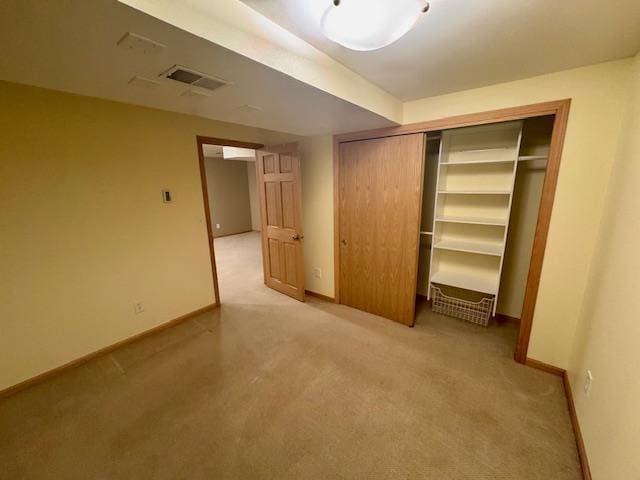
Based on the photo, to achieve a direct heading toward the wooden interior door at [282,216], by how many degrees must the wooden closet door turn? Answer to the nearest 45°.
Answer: approximately 45° to its right

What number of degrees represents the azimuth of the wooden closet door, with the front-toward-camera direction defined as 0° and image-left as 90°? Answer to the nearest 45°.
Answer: approximately 45°

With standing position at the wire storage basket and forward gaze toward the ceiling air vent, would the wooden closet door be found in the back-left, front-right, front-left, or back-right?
front-right

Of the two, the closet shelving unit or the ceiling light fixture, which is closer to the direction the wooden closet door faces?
the ceiling light fixture

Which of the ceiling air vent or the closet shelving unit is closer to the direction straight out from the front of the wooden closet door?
the ceiling air vent

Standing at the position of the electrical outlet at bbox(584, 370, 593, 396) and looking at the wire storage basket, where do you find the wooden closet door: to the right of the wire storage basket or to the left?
left

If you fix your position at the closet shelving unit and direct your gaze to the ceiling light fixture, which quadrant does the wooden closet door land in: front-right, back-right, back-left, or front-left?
front-right

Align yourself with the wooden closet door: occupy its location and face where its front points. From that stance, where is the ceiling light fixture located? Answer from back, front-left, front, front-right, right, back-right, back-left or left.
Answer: front-left

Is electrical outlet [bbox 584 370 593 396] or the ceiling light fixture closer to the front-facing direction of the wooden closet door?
the ceiling light fixture

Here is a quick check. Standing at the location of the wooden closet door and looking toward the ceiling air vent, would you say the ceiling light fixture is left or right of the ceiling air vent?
left

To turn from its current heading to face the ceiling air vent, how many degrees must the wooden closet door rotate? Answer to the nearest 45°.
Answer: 0° — it already faces it

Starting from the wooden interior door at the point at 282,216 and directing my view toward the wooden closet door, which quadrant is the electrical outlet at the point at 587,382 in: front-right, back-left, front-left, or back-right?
front-right

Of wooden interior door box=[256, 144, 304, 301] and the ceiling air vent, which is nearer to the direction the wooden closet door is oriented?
the ceiling air vent
